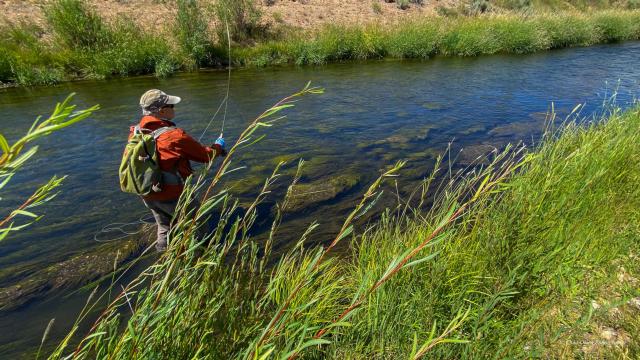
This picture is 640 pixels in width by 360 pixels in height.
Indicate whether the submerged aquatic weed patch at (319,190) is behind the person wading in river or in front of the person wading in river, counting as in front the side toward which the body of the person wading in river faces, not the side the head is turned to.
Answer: in front

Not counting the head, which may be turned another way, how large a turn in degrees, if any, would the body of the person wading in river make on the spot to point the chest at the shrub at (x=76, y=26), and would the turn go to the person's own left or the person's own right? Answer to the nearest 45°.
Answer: approximately 45° to the person's own left

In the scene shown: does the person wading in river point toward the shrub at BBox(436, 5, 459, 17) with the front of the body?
yes

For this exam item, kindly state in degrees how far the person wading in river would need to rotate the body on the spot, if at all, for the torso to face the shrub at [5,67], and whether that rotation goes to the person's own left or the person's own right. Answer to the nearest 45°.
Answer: approximately 45° to the person's own left

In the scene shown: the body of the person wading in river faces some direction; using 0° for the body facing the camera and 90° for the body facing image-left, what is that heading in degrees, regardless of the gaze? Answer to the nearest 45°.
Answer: approximately 225°

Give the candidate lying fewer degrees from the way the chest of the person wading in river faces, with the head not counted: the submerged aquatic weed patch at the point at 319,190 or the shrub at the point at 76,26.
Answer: the submerged aquatic weed patch

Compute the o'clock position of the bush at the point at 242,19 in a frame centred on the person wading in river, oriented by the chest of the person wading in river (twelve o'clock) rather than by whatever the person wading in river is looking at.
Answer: The bush is roughly at 11 o'clock from the person wading in river.
